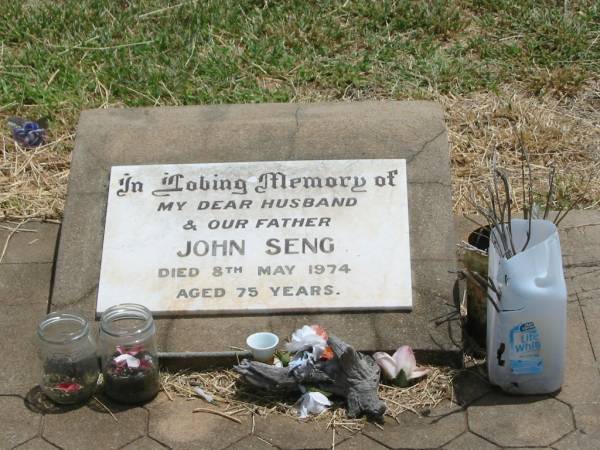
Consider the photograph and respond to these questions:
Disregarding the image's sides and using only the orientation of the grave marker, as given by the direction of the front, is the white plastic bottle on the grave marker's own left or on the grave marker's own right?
on the grave marker's own left

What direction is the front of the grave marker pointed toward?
toward the camera
